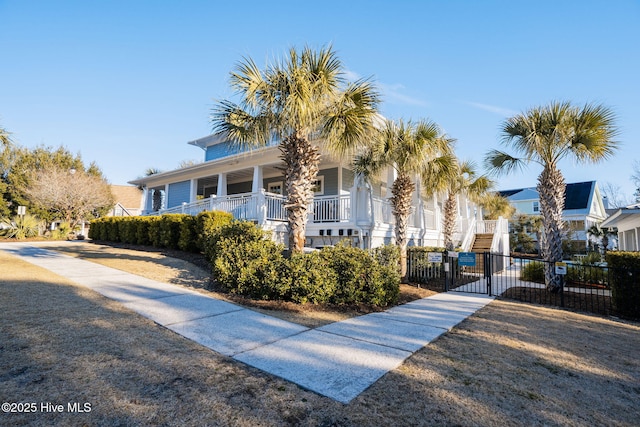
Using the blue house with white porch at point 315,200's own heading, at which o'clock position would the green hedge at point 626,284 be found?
The green hedge is roughly at 9 o'clock from the blue house with white porch.

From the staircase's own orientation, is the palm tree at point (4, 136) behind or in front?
in front

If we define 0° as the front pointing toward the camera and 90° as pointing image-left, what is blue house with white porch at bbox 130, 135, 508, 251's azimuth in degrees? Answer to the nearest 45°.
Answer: approximately 45°

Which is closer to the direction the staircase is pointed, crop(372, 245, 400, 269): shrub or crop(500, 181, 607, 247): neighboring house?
the shrub

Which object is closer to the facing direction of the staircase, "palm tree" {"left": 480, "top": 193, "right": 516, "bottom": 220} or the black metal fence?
the black metal fence

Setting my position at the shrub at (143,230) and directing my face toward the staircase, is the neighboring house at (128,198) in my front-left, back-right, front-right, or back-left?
back-left

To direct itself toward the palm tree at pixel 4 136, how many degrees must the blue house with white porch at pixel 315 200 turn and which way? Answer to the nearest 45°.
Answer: approximately 45° to its right

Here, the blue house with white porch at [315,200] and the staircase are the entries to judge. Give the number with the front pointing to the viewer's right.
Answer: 0

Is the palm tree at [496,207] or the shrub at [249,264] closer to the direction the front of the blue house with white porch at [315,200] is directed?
the shrub

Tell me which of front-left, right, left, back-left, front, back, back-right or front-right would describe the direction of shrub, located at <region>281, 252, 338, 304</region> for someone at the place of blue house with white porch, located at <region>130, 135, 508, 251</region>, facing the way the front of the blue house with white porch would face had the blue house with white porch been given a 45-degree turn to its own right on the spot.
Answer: left

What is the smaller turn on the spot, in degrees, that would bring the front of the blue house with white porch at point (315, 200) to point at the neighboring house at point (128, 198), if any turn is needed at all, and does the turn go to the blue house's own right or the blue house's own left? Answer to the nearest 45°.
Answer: approximately 90° to the blue house's own right

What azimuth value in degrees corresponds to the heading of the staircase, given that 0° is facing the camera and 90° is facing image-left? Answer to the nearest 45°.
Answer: approximately 0°
